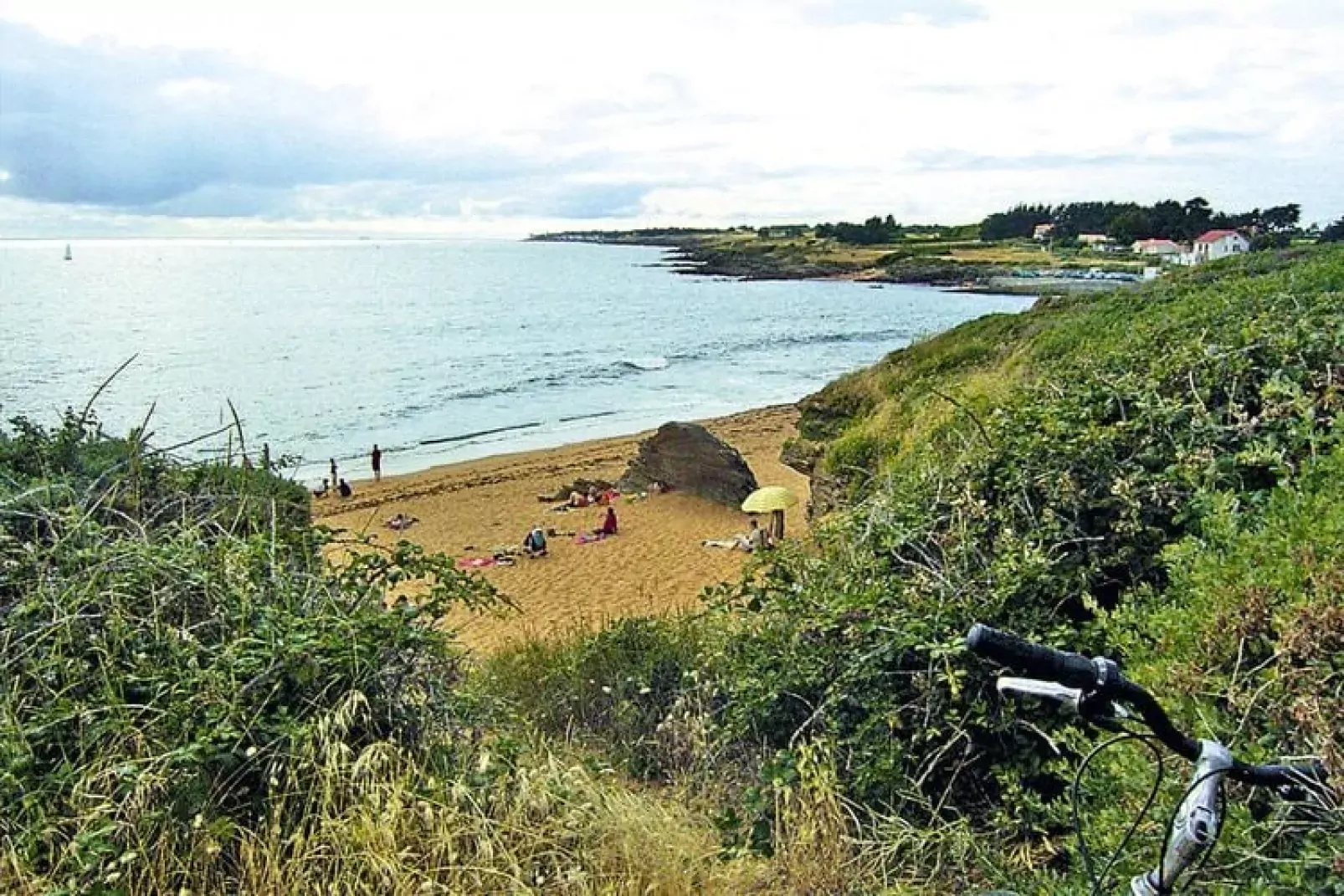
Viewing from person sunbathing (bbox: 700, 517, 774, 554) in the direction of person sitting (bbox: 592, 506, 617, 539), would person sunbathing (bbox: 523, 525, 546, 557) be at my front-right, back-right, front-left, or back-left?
front-left

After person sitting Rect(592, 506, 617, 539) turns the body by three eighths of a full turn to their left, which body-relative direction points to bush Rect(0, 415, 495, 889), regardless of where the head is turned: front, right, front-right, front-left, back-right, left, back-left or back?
front-right
